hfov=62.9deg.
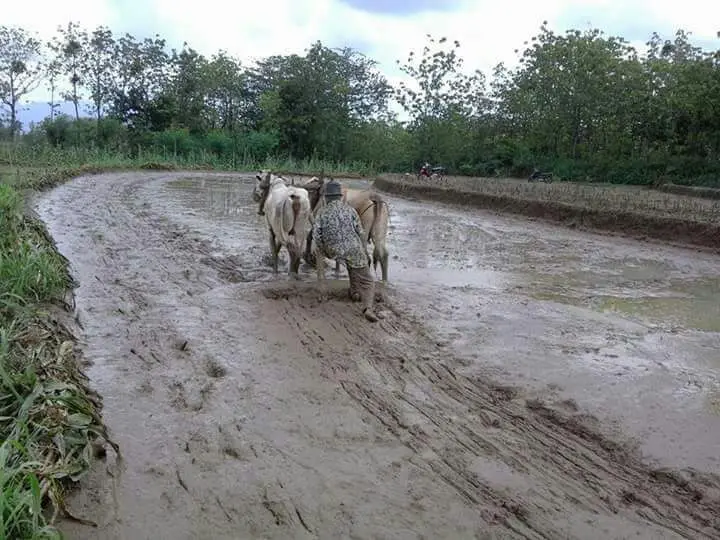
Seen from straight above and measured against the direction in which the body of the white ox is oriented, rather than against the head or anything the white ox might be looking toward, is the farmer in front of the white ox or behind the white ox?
behind

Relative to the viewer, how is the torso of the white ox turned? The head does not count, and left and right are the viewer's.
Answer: facing away from the viewer and to the left of the viewer
